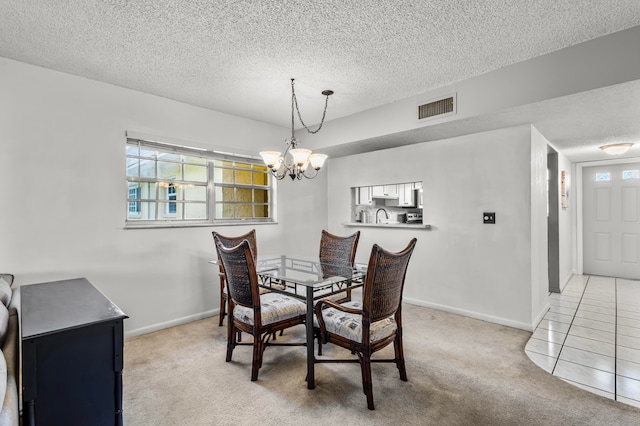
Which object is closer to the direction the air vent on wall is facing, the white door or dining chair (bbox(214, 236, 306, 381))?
the dining chair

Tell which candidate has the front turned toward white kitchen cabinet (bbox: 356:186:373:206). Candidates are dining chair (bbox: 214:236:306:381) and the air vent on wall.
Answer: the dining chair

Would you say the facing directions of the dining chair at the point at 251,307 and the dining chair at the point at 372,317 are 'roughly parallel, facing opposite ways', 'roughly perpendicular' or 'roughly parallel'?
roughly perpendicular

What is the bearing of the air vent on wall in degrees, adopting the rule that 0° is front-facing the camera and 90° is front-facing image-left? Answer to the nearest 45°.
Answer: approximately 45°

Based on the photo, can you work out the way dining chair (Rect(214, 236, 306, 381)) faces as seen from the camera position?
facing away from the viewer and to the right of the viewer

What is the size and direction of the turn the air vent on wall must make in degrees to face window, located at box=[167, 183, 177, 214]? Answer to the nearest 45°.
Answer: approximately 45° to its right

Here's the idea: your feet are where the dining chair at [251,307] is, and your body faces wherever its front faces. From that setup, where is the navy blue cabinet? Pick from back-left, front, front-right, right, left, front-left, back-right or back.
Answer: back

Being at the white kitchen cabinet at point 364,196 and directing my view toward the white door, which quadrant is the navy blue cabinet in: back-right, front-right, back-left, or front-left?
back-right

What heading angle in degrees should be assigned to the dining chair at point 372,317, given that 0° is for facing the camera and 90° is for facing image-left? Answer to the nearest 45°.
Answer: approximately 135°
